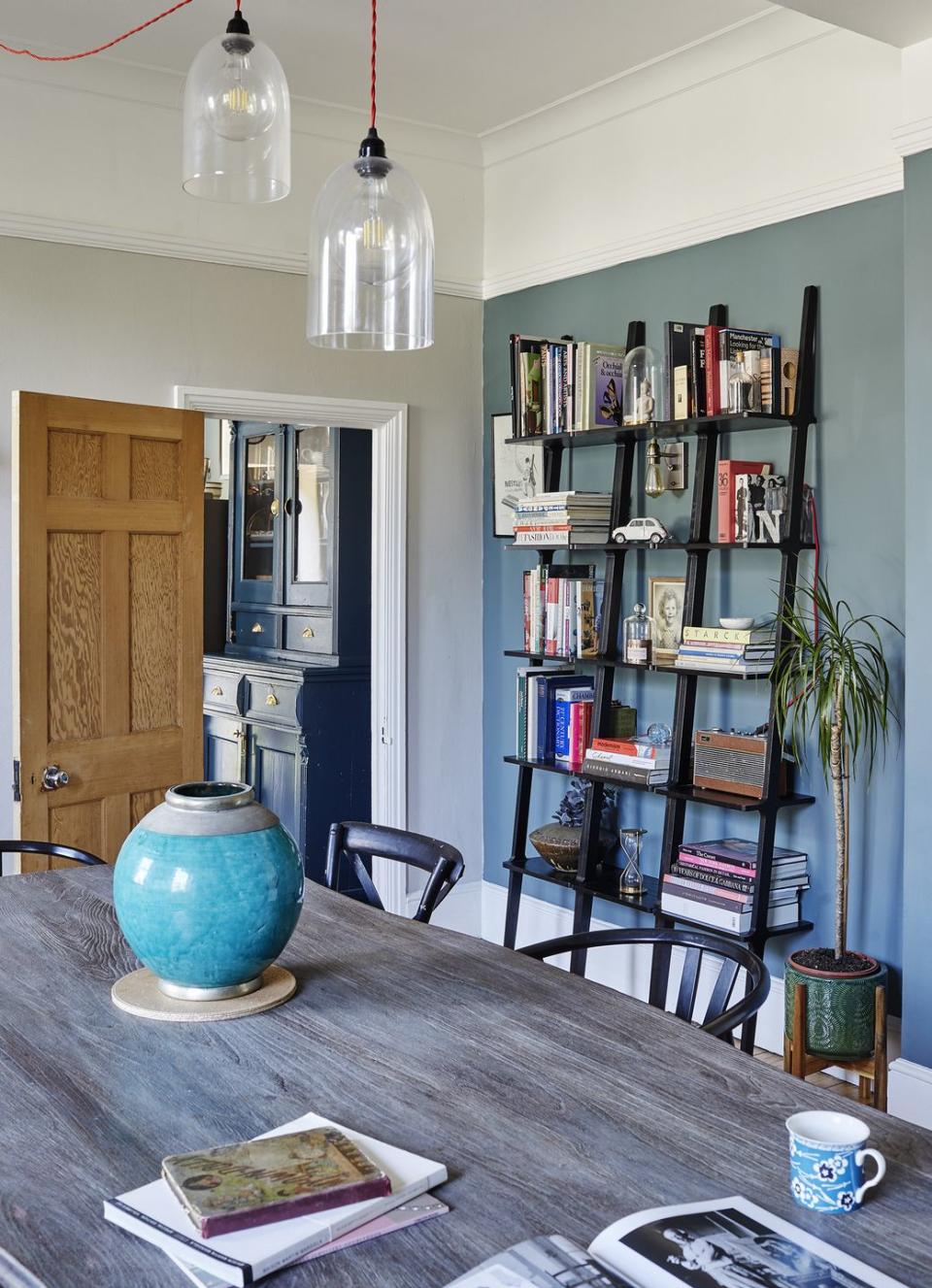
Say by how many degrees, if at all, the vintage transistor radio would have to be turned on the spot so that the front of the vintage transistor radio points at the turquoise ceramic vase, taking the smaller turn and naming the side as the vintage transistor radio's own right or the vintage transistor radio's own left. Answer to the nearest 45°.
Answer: approximately 45° to the vintage transistor radio's own left

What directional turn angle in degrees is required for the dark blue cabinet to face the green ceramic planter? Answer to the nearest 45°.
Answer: approximately 90° to its left

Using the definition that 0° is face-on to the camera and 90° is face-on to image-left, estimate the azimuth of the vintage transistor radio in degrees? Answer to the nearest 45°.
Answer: approximately 45°

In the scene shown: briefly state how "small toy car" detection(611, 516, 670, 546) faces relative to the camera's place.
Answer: facing to the left of the viewer
